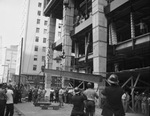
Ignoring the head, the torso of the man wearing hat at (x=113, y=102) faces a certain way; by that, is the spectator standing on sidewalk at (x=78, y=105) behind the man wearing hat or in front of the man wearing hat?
in front

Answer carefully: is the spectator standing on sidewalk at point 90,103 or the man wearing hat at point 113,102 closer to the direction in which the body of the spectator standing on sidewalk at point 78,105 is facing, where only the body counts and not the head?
the spectator standing on sidewalk

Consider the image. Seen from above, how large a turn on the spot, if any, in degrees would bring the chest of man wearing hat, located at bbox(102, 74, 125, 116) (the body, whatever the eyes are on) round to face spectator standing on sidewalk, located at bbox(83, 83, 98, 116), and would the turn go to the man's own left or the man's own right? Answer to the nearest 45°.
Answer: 0° — they already face them

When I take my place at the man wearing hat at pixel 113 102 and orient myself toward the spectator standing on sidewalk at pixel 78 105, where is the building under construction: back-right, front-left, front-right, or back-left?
front-right

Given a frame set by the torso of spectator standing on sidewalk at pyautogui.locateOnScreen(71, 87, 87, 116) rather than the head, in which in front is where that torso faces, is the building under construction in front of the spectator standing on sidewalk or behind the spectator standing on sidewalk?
in front

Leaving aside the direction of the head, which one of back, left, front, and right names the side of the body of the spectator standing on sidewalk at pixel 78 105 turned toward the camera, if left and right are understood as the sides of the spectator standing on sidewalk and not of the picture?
back

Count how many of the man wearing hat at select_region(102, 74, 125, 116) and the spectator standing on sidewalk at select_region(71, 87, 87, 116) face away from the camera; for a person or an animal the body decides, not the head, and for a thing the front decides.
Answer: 2

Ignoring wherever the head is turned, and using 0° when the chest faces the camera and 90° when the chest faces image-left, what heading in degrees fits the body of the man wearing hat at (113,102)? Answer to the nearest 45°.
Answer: approximately 180°

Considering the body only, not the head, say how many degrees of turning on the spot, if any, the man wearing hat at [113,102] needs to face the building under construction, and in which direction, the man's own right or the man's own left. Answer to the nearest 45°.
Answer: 0° — they already face it

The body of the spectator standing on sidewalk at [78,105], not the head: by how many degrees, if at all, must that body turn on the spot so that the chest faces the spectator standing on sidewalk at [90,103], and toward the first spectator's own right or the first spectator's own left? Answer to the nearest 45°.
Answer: approximately 45° to the first spectator's own right

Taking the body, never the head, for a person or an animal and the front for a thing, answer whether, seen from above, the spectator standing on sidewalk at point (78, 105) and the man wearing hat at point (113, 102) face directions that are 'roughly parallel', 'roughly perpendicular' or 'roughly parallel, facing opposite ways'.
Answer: roughly parallel
